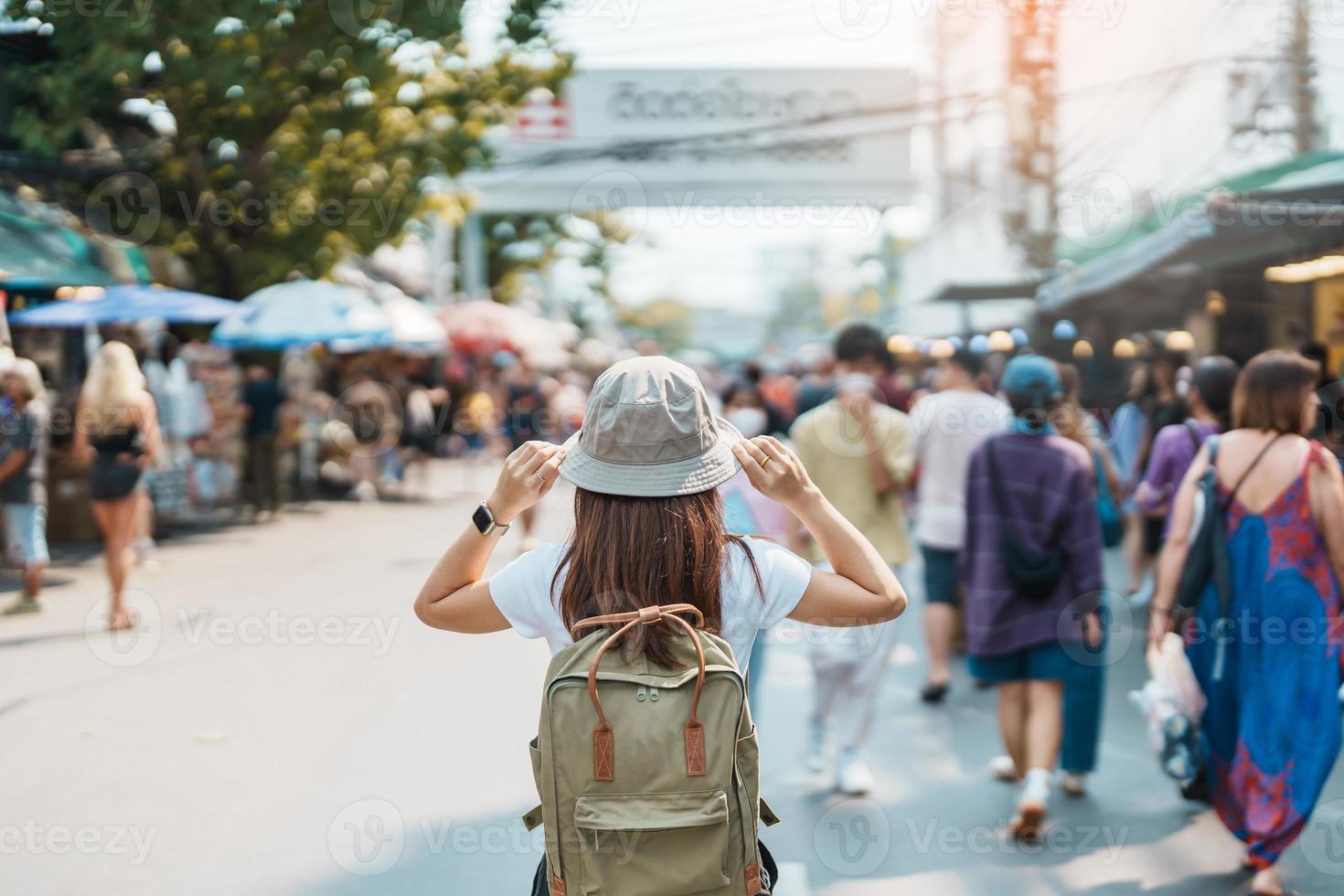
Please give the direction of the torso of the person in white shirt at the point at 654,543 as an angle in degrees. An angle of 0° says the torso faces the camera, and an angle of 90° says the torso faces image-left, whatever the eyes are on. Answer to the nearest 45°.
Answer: approximately 180°

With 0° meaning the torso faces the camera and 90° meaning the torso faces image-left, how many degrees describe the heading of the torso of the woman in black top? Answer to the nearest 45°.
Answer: approximately 180°

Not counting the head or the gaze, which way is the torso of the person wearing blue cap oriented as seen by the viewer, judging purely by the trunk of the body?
away from the camera

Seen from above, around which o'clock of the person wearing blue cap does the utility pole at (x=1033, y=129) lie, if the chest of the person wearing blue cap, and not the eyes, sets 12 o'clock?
The utility pole is roughly at 12 o'clock from the person wearing blue cap.

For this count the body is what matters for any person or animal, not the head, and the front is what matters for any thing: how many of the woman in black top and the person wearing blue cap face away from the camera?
2

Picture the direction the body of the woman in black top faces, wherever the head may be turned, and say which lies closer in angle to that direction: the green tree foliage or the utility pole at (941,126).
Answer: the green tree foliage

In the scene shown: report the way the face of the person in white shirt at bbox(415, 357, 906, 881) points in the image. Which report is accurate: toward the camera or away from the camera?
away from the camera

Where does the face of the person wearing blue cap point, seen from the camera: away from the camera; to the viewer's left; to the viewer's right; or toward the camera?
away from the camera

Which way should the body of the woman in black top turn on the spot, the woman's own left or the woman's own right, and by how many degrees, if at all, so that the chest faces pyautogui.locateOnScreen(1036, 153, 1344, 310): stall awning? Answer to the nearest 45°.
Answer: approximately 90° to the woman's own right

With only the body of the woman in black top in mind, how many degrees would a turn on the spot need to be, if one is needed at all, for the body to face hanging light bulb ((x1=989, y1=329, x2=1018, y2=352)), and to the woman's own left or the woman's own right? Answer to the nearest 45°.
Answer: approximately 45° to the woman's own right

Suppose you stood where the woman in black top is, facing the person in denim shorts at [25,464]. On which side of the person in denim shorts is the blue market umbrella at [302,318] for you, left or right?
right

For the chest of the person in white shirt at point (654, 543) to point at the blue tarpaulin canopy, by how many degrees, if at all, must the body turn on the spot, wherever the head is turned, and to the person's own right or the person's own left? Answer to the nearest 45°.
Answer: approximately 45° to the person's own left
